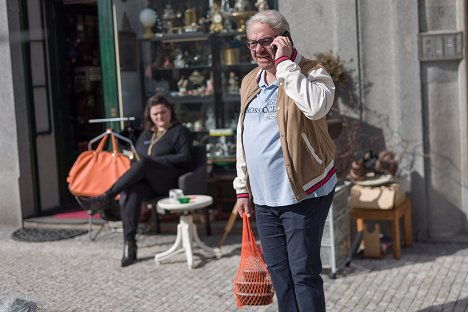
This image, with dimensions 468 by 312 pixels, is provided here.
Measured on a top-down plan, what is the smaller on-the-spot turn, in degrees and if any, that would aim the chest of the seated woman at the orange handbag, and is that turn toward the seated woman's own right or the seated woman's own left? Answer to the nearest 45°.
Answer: approximately 90° to the seated woman's own right

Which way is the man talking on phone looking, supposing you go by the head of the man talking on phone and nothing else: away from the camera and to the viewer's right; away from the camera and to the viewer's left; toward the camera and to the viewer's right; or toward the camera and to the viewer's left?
toward the camera and to the viewer's left

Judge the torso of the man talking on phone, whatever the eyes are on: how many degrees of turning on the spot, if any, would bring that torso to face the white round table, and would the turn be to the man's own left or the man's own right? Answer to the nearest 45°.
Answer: approximately 135° to the man's own right

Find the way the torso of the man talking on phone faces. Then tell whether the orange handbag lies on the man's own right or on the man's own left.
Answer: on the man's own right

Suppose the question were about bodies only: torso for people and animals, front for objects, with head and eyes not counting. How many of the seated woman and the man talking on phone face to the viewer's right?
0

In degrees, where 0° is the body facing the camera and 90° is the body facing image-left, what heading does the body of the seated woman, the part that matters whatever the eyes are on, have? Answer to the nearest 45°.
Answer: approximately 45°

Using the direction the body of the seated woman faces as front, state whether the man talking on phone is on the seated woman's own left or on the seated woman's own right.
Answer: on the seated woman's own left

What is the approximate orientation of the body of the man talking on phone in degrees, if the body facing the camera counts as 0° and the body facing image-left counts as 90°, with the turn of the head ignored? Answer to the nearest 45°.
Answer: approximately 45°

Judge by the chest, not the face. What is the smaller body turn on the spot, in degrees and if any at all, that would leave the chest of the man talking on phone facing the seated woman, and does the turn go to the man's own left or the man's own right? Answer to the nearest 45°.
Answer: approximately 135° to the man's own right
